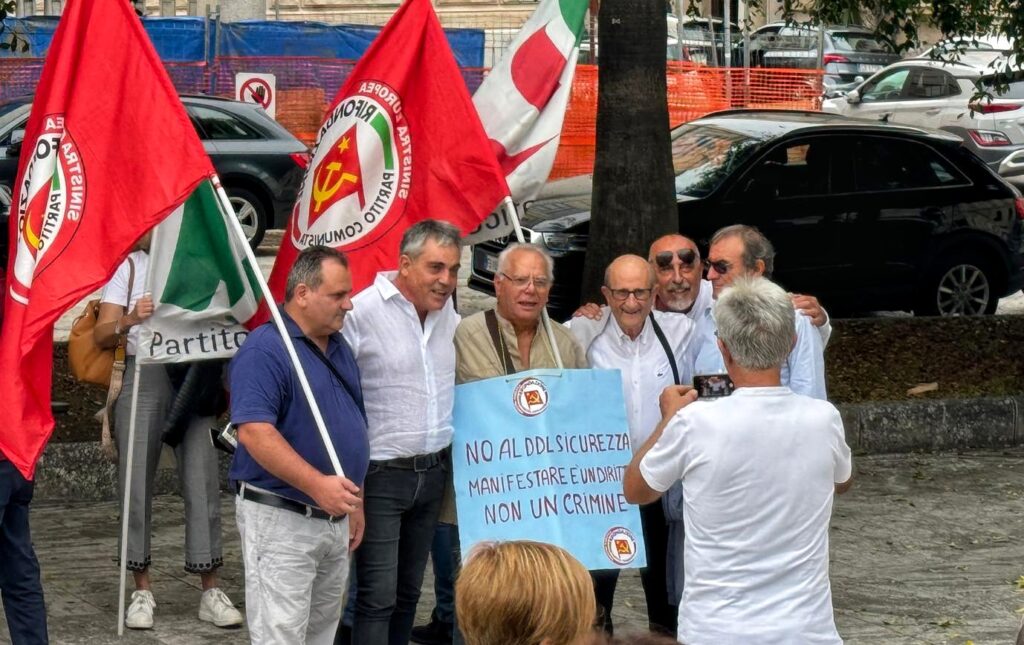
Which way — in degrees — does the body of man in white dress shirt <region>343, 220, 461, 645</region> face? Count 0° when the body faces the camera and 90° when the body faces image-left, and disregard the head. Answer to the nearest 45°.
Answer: approximately 315°

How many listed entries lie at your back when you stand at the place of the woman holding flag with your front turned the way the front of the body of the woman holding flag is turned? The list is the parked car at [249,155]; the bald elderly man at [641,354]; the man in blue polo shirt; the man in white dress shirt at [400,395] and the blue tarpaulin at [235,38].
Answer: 2

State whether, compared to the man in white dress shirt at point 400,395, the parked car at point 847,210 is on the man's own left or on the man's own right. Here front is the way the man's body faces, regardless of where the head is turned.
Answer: on the man's own left

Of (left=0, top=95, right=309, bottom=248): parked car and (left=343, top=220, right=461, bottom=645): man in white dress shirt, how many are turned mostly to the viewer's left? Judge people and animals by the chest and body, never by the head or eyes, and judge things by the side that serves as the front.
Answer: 1

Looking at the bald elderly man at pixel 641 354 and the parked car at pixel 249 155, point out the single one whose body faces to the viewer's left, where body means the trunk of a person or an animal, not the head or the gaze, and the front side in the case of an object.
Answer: the parked car

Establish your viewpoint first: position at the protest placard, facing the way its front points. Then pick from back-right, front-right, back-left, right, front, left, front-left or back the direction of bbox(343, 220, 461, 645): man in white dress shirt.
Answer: right

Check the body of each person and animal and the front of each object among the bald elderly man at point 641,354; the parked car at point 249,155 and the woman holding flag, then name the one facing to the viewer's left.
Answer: the parked car

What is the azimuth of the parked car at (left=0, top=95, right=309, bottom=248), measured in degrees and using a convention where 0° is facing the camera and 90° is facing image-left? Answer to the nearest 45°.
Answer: approximately 90°

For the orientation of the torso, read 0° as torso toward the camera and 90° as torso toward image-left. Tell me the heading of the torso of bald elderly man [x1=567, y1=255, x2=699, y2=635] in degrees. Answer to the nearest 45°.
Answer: approximately 0°

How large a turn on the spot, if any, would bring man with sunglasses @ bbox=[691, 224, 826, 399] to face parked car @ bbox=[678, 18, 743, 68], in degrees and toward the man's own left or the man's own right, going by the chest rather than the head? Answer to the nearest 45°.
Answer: approximately 135° to the man's own right

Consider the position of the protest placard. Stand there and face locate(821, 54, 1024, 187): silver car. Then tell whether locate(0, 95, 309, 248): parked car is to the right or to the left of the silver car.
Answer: left
